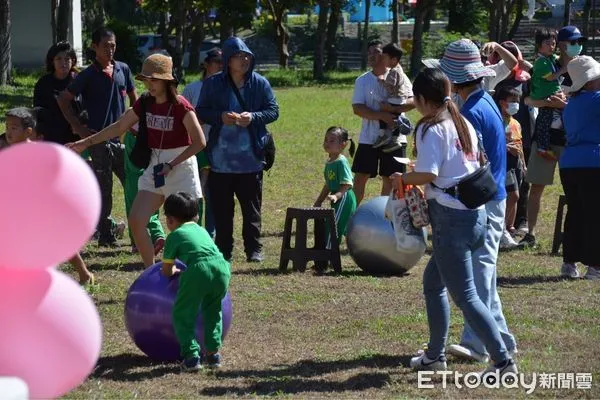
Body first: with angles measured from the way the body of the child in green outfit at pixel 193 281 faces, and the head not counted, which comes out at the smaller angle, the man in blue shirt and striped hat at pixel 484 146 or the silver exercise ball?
the silver exercise ball

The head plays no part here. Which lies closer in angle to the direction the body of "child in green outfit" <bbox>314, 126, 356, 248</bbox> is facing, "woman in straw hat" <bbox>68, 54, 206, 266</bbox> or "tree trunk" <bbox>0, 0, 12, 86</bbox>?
the woman in straw hat

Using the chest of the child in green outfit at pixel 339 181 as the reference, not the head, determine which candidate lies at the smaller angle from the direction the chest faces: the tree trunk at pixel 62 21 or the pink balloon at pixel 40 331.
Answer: the pink balloon

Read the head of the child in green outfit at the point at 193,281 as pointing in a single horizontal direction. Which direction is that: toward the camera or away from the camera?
away from the camera

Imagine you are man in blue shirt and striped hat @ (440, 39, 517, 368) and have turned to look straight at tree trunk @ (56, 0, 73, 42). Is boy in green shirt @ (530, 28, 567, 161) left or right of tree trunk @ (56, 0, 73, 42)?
right

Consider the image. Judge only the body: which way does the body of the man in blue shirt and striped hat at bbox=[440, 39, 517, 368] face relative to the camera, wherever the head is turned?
to the viewer's left
